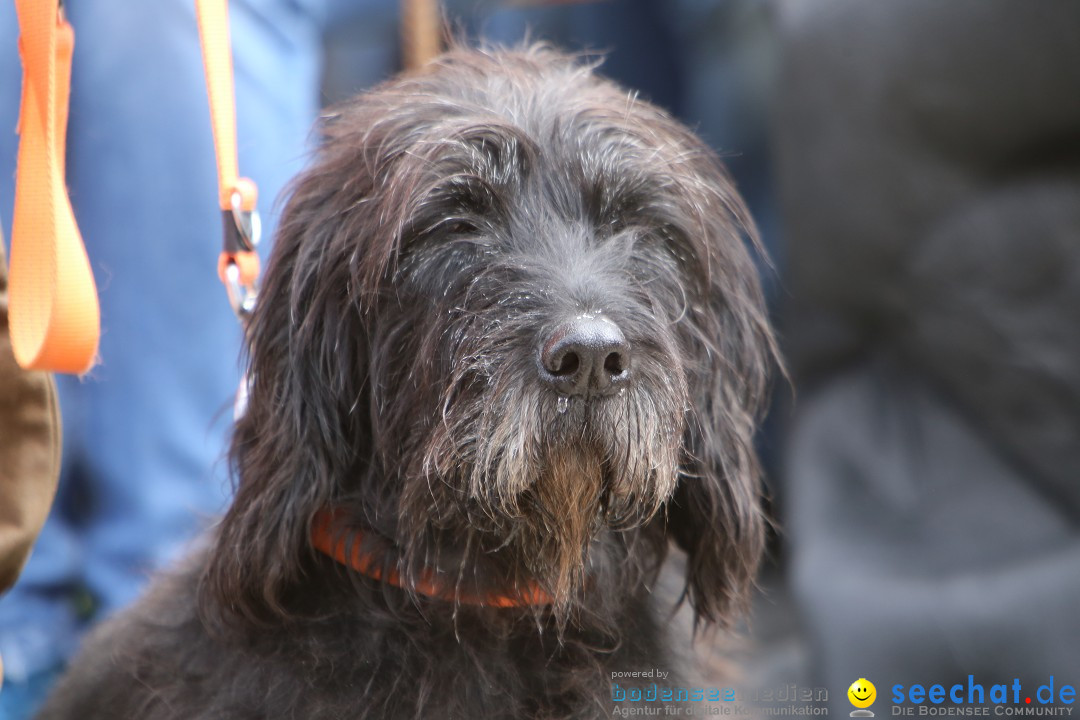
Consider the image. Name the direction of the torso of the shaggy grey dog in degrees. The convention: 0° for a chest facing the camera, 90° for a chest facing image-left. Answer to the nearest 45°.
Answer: approximately 315°
